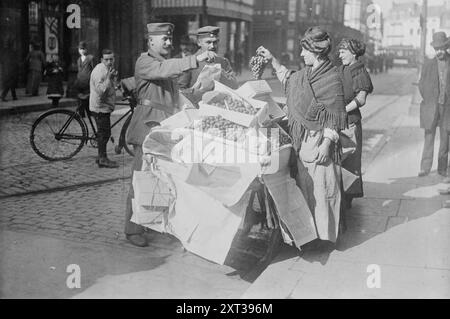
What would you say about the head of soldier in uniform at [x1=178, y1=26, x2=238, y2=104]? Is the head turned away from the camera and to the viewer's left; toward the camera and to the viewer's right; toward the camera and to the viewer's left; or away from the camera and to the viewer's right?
toward the camera and to the viewer's right

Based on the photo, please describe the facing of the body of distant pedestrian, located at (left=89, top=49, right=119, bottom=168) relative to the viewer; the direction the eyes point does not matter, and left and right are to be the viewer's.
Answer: facing to the right of the viewer

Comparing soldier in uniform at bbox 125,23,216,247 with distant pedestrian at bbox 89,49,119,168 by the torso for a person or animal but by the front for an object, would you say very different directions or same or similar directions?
same or similar directions

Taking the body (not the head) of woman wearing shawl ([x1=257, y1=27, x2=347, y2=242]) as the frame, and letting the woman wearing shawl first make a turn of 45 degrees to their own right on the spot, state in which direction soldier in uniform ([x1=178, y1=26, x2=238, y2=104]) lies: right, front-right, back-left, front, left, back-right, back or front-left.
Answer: front-right

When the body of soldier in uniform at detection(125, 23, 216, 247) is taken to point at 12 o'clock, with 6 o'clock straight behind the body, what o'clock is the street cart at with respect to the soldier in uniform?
The street cart is roughly at 12 o'clock from the soldier in uniform.

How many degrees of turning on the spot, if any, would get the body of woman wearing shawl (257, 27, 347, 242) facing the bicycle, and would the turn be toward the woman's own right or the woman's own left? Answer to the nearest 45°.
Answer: approximately 90° to the woman's own right

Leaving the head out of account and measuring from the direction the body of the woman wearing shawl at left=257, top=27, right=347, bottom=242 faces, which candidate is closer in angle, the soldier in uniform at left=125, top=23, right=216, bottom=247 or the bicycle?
the soldier in uniform

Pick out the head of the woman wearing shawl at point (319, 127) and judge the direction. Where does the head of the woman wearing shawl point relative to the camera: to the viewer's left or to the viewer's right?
to the viewer's left

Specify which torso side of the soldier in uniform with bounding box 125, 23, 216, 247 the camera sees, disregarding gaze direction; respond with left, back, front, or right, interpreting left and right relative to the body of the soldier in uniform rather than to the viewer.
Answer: right

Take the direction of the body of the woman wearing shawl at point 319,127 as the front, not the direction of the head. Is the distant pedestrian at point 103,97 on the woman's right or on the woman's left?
on the woman's right

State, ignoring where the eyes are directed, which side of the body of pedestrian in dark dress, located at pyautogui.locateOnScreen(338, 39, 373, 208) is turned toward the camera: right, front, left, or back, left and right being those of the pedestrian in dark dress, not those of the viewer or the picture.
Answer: left

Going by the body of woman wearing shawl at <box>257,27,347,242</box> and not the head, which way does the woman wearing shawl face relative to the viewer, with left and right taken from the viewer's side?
facing the viewer and to the left of the viewer
